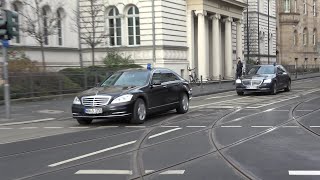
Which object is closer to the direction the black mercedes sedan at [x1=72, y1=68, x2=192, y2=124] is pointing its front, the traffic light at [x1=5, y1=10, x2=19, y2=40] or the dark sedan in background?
the traffic light

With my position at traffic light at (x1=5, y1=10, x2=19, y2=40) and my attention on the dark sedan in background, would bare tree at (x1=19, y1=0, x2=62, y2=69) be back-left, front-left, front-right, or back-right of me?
front-left

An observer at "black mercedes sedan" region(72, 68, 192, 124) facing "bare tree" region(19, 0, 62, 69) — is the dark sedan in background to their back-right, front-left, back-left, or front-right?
front-right

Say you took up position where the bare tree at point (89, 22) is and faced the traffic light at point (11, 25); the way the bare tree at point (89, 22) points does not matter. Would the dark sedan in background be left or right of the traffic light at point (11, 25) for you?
left

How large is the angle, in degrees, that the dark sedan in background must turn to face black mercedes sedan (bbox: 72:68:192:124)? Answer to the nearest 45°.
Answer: approximately 45° to its left

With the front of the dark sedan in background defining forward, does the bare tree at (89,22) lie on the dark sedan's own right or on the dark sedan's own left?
on the dark sedan's own right

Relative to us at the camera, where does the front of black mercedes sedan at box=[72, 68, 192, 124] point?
facing the viewer and to the left of the viewer

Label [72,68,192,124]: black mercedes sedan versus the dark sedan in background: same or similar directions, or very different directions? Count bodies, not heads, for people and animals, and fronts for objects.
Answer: same or similar directions

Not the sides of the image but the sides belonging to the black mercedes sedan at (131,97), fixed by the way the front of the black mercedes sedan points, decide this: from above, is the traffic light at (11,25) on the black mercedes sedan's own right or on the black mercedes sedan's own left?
on the black mercedes sedan's own right
